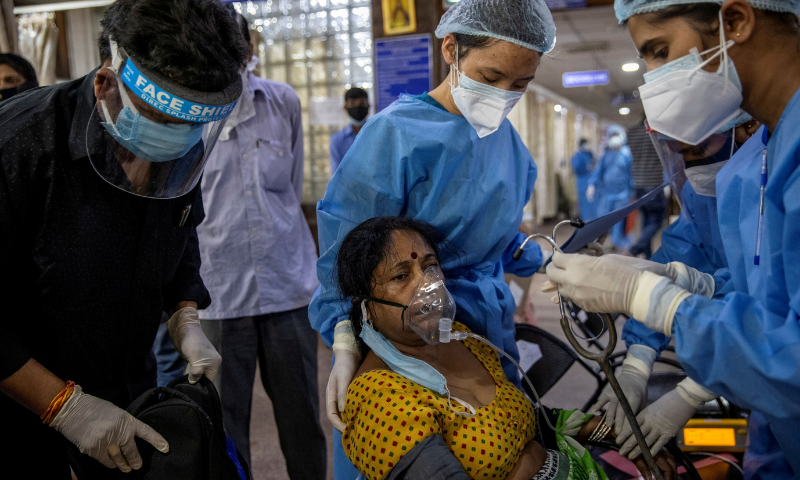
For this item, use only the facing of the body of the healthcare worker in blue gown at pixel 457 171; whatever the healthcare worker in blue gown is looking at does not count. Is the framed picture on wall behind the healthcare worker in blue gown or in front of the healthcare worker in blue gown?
behind

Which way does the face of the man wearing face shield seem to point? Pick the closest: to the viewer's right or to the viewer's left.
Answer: to the viewer's right

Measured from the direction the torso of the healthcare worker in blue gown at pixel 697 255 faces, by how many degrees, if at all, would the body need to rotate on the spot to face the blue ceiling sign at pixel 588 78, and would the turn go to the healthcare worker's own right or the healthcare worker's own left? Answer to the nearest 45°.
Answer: approximately 135° to the healthcare worker's own right

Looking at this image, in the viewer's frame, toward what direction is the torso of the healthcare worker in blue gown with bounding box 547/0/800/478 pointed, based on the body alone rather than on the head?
to the viewer's left

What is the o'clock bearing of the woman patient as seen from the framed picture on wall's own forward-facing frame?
The woman patient is roughly at 12 o'clock from the framed picture on wall.
